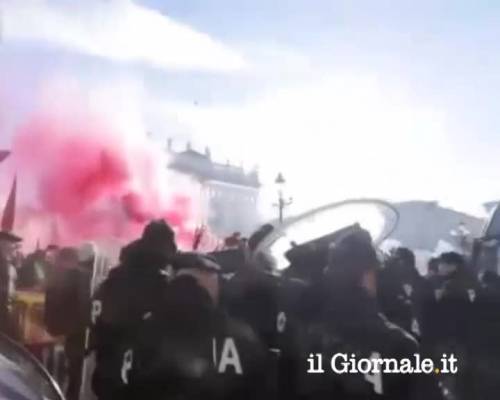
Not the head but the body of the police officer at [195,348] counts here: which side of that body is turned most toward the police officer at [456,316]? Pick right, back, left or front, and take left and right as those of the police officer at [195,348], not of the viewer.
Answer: right

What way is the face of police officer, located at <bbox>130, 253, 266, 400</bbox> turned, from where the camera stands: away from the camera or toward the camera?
away from the camera

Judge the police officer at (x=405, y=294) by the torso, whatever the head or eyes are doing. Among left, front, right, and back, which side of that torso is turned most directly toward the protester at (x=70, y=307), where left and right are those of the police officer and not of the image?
left

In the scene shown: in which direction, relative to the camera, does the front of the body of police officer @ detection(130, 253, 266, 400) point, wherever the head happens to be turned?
away from the camera

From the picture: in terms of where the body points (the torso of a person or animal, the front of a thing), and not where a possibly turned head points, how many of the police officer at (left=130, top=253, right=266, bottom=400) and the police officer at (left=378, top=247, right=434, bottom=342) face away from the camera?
2

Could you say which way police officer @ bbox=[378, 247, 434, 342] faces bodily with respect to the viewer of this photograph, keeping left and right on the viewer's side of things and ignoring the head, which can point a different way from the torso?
facing away from the viewer

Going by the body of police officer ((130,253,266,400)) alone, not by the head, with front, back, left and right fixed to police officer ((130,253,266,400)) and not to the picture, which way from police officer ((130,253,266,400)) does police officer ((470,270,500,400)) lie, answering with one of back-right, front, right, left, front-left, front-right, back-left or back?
right
